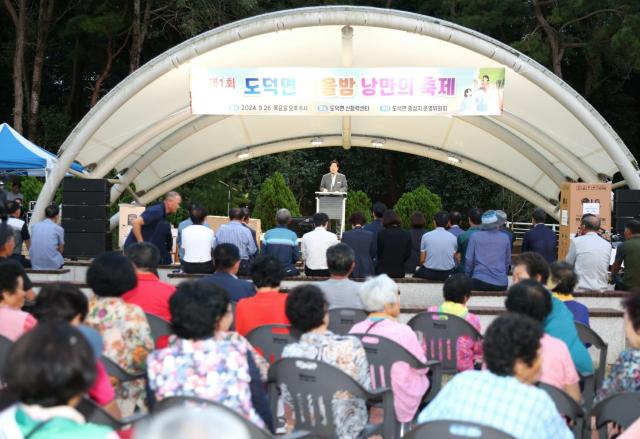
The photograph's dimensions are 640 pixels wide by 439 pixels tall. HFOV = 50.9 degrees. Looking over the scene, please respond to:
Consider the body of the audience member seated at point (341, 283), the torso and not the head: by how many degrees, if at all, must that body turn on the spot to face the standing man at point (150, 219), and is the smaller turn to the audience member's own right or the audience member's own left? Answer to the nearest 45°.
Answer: approximately 45° to the audience member's own left

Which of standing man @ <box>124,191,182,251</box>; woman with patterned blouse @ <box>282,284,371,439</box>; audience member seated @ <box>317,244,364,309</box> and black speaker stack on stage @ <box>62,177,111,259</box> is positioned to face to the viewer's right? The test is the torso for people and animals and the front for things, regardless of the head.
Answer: the standing man

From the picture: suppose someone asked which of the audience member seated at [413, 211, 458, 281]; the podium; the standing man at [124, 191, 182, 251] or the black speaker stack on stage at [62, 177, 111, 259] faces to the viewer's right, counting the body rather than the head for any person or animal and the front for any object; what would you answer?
the standing man

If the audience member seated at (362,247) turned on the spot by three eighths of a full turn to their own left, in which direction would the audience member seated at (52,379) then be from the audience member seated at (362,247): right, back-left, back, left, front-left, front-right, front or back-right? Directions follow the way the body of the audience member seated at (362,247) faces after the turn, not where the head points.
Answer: front-left

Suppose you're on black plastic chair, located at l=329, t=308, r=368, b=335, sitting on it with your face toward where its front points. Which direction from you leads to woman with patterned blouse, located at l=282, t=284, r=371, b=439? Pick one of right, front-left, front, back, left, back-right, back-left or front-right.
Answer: back

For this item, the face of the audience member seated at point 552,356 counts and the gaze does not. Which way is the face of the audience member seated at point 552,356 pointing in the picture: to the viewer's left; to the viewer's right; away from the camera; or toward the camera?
away from the camera

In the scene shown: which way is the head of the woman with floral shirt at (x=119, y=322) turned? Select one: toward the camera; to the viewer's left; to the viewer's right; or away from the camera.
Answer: away from the camera

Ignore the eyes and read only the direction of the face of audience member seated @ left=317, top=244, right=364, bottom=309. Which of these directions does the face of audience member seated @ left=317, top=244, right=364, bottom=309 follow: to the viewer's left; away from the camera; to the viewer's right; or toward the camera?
away from the camera

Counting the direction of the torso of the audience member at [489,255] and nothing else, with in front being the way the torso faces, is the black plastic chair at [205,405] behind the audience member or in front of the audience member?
behind

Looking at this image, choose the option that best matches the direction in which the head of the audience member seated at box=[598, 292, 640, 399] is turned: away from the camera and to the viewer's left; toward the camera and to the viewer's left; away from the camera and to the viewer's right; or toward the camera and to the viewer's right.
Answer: away from the camera and to the viewer's left
